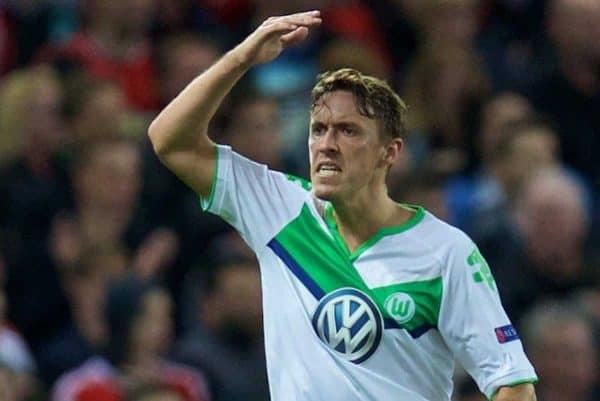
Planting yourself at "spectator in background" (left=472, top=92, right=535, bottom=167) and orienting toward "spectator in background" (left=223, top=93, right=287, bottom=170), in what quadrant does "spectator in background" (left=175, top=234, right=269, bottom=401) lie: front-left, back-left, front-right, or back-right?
front-left

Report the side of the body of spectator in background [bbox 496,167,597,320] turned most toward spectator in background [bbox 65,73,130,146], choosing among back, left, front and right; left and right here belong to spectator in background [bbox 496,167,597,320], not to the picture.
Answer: right

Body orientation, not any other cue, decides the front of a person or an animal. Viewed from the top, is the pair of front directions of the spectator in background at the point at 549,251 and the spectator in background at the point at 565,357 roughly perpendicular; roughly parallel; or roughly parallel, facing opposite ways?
roughly parallel

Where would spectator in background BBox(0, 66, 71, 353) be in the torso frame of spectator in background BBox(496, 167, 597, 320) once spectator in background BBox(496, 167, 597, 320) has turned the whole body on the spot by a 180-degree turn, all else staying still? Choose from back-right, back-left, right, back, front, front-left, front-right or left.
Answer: left

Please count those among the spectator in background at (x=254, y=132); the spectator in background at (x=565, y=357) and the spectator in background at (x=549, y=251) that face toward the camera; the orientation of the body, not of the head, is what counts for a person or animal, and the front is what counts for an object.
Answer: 3

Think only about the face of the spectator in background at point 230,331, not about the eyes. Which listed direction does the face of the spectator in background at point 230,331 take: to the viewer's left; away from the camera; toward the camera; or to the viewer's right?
toward the camera

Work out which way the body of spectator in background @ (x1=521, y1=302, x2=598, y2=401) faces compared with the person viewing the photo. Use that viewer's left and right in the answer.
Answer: facing the viewer

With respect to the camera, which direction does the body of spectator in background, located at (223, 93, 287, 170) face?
toward the camera

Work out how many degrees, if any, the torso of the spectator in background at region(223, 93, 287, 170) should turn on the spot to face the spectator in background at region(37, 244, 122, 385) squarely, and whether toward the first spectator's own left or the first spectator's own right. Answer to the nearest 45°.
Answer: approximately 45° to the first spectator's own right

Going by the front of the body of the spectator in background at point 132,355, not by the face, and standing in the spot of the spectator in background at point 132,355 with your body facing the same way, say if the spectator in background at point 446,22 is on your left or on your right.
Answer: on your left

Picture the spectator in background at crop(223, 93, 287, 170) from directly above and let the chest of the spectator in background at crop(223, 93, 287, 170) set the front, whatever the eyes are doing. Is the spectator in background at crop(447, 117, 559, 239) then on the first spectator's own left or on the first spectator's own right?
on the first spectator's own left

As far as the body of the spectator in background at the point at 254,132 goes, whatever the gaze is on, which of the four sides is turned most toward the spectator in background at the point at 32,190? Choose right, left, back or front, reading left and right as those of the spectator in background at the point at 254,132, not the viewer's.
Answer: right

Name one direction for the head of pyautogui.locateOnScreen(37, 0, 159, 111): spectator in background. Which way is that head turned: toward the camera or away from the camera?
toward the camera

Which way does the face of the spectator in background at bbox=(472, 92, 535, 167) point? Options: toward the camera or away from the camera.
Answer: toward the camera

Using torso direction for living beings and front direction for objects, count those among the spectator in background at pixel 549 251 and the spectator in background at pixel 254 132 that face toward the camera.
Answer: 2
